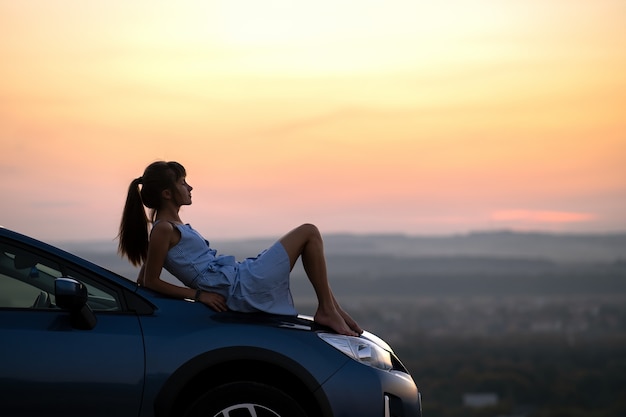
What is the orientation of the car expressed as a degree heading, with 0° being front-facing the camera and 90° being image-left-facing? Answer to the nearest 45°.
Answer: approximately 270°
